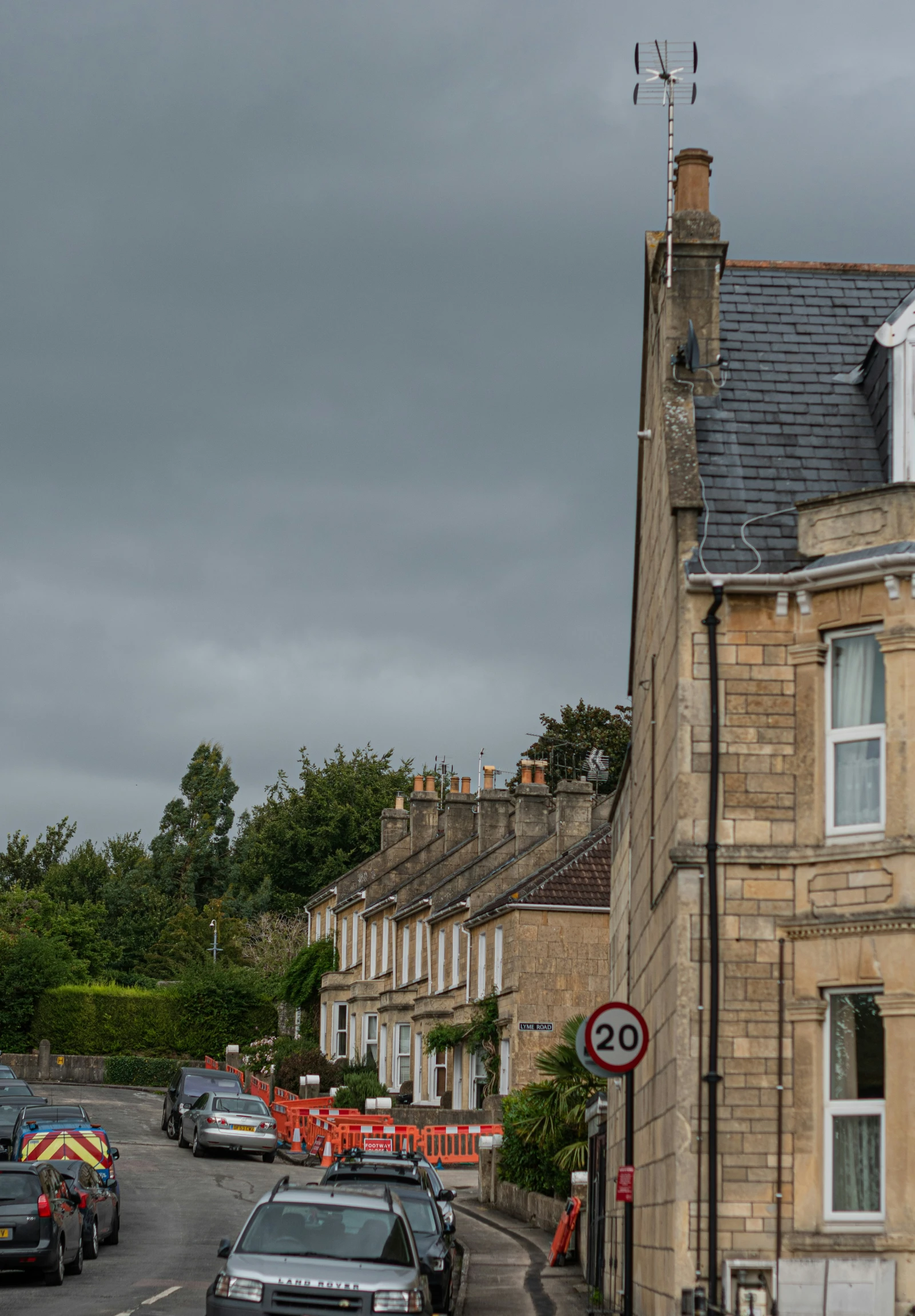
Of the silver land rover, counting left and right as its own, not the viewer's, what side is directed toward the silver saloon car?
back

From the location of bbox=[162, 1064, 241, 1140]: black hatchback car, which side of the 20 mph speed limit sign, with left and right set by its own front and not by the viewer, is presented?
back

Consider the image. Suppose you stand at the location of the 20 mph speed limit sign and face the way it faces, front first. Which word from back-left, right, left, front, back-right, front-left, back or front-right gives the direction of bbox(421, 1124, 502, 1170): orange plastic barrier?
back

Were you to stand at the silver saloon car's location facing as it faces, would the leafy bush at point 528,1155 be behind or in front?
behind

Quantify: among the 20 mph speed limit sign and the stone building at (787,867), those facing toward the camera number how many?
2

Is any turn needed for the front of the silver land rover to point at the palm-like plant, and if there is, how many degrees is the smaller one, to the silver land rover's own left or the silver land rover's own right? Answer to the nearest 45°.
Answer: approximately 180°

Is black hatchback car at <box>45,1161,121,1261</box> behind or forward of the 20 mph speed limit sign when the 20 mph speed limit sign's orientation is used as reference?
behind

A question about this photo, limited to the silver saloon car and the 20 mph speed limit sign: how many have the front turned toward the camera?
1

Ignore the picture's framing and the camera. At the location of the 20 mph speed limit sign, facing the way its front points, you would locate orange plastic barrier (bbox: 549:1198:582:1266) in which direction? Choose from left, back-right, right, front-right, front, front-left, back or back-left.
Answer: back

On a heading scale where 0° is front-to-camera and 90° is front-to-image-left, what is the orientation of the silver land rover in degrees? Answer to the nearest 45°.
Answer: approximately 0°
